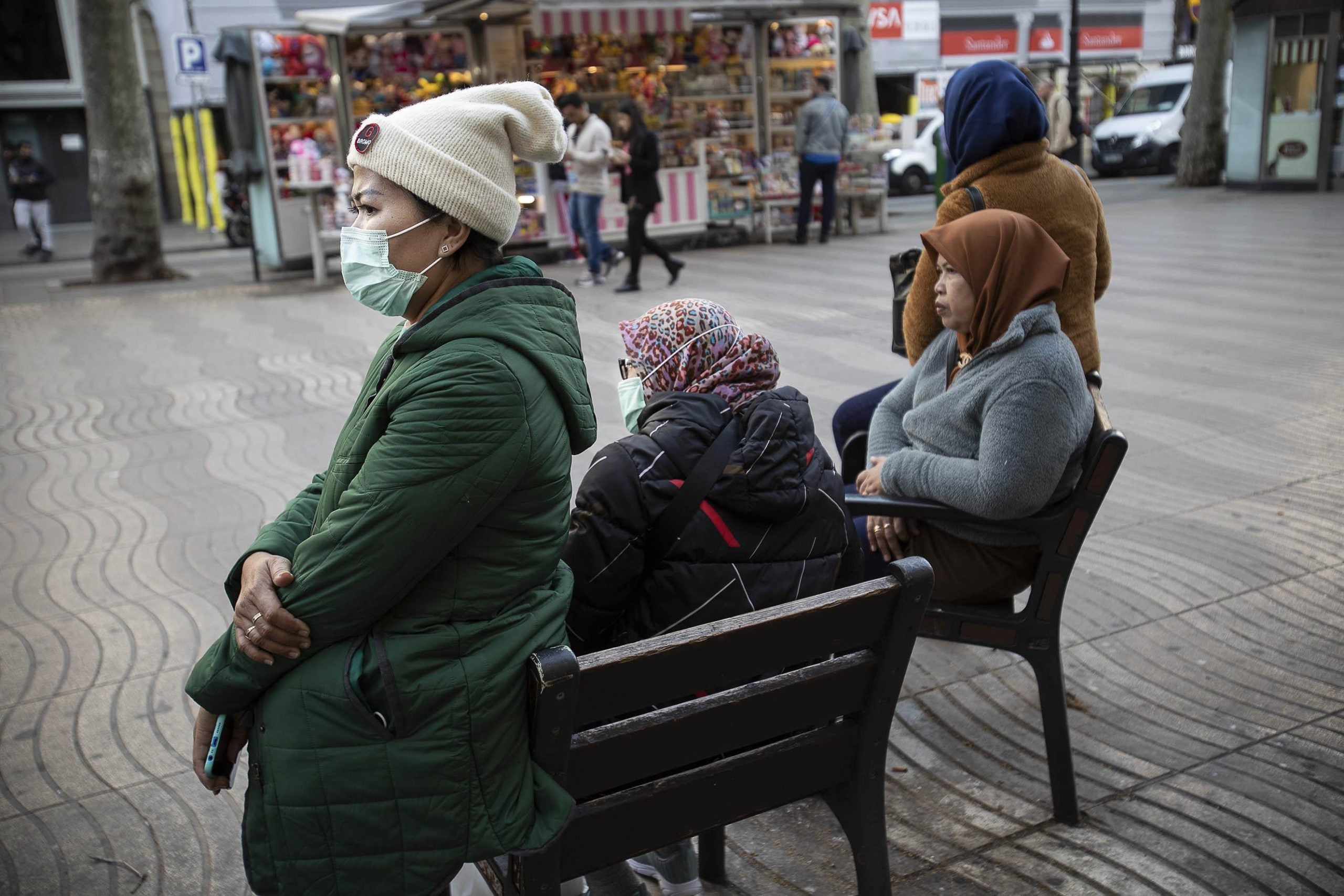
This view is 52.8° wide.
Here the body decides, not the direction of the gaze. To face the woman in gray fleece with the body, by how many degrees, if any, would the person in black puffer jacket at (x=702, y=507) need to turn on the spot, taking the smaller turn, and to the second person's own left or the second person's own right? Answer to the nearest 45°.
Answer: approximately 90° to the second person's own right

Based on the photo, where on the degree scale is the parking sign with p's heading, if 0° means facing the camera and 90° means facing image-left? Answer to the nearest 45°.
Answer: approximately 0°

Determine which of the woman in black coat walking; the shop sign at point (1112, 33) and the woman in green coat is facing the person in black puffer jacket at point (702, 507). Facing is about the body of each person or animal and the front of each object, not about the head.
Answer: the shop sign

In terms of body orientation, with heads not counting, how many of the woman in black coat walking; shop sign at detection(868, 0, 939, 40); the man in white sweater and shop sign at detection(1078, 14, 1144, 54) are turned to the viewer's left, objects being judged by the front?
2

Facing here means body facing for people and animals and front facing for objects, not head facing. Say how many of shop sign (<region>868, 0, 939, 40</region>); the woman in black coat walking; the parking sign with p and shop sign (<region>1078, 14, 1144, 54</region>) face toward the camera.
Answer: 3

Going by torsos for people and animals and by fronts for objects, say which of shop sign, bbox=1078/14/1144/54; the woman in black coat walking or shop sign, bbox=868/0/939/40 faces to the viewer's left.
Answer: the woman in black coat walking

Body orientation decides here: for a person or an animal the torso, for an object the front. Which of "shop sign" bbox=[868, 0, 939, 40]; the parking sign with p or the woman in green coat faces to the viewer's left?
the woman in green coat

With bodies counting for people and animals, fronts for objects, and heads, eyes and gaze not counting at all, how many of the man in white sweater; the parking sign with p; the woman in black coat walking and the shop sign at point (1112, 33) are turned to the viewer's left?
2
